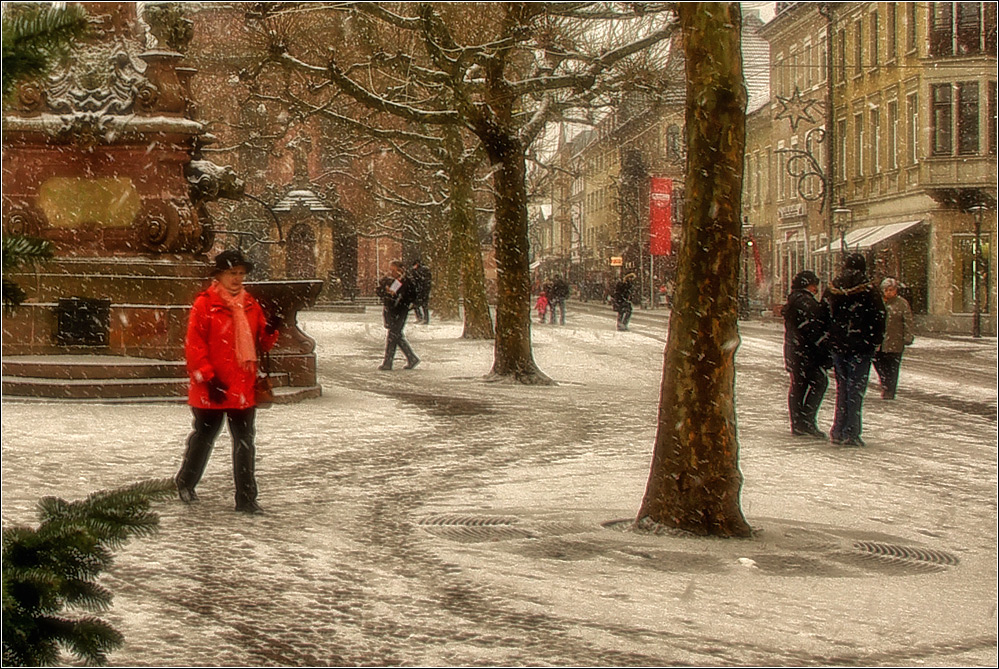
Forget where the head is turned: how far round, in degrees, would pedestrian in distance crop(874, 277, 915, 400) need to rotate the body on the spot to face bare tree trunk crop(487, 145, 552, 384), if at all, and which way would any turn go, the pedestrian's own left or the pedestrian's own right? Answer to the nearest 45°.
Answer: approximately 45° to the pedestrian's own right

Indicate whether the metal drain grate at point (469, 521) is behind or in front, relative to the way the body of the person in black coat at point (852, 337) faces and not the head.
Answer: behind

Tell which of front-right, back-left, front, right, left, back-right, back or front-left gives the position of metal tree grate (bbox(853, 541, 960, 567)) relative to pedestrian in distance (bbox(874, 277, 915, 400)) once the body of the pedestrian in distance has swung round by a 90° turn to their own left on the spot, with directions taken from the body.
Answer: front-right

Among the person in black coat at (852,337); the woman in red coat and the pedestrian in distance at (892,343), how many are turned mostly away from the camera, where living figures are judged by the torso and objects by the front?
1

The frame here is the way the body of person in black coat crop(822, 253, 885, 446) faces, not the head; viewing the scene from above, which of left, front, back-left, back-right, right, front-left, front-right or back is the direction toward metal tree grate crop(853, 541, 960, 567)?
back

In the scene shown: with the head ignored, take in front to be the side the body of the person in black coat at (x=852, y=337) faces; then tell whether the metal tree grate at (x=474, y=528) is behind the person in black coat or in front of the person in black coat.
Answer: behind

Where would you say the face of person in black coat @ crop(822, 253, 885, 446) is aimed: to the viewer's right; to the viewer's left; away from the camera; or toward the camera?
away from the camera

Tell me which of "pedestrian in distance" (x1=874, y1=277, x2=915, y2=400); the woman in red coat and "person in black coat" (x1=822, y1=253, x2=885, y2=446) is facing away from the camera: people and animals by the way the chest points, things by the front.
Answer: the person in black coat

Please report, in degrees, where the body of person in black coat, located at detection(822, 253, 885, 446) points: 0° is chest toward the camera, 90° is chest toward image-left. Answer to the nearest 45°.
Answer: approximately 180°

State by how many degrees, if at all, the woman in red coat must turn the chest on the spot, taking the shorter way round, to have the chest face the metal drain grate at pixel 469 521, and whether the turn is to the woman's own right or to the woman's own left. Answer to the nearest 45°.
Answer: approximately 45° to the woman's own left

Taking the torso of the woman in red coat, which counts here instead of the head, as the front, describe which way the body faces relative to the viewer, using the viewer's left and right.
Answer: facing the viewer and to the right of the viewer

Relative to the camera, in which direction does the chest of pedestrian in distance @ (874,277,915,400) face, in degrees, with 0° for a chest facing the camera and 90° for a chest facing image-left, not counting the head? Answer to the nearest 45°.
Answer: approximately 45°

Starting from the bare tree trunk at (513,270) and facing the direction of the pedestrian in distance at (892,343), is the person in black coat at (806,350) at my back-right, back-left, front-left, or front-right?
front-right

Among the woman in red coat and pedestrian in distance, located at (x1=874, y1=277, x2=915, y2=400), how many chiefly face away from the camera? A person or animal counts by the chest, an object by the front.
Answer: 0

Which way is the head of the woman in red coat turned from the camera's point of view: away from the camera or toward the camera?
toward the camera

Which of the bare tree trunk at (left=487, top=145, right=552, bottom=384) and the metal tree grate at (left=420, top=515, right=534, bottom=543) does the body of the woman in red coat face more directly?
the metal tree grate

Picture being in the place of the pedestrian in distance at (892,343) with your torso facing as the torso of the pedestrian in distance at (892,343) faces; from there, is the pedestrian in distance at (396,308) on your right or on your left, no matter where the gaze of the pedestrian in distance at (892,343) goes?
on your right

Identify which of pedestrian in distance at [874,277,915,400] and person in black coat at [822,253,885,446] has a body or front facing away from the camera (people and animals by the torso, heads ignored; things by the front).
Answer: the person in black coat
